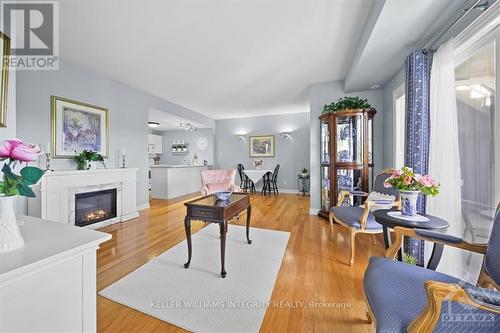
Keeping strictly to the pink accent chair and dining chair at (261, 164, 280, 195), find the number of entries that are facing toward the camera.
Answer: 1

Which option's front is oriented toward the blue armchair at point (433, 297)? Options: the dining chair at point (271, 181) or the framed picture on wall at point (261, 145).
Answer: the framed picture on wall

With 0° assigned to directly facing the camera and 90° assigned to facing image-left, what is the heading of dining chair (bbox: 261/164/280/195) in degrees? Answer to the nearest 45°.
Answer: approximately 90°

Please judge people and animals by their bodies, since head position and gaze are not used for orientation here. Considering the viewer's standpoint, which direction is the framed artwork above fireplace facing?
facing the viewer and to the right of the viewer

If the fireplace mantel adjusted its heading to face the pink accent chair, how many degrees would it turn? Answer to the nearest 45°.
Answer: approximately 45° to its left

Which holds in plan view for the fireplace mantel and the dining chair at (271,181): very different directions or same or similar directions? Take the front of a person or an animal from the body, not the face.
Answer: very different directions

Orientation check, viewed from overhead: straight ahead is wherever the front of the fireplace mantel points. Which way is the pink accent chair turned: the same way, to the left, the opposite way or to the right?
to the right

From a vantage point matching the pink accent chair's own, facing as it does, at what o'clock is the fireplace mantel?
The fireplace mantel is roughly at 2 o'clock from the pink accent chair.

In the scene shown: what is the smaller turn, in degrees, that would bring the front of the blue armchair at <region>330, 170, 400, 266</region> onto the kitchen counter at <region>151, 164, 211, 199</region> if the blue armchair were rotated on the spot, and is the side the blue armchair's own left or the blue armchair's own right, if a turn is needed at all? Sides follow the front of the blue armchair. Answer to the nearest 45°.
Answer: approximately 45° to the blue armchair's own right

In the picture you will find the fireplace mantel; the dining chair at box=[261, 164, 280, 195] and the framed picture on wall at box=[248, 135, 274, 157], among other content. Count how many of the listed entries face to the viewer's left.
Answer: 1

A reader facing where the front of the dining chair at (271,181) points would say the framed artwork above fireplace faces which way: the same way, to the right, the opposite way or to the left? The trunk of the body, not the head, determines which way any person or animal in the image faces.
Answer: the opposite way

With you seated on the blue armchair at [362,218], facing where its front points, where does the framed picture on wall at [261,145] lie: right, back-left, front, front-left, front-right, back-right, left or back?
right
